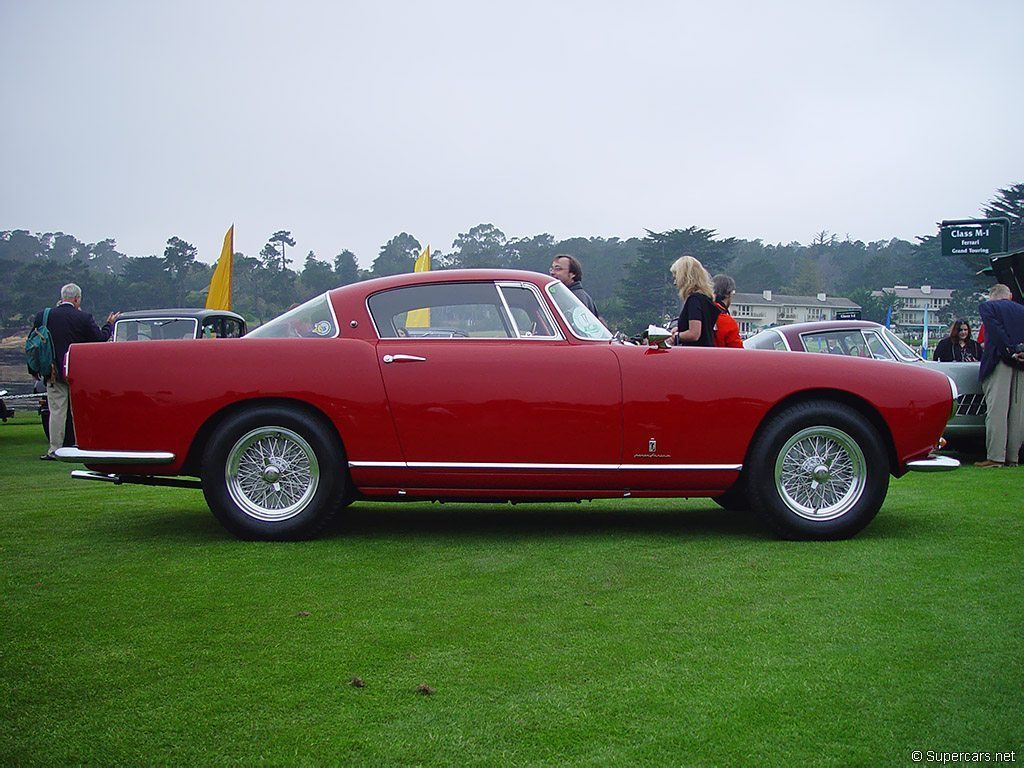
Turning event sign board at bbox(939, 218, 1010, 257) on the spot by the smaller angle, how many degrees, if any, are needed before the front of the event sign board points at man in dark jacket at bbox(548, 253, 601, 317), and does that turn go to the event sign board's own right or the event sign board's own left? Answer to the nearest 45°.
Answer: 0° — it already faces them

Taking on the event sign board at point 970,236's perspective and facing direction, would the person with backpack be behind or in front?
in front

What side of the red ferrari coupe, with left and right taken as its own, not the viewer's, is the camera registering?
right

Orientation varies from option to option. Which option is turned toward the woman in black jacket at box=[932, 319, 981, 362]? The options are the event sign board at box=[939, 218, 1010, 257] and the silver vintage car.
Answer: the event sign board

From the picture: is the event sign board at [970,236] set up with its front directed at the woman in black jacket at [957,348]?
yes

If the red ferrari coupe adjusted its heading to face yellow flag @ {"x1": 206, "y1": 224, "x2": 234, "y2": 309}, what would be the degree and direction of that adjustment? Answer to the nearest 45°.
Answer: approximately 90° to its left

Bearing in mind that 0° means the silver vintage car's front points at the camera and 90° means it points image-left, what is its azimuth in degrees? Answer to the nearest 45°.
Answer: approximately 315°

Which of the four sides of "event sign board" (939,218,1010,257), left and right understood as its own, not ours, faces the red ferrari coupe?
front
